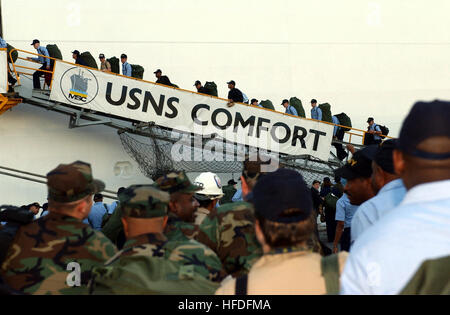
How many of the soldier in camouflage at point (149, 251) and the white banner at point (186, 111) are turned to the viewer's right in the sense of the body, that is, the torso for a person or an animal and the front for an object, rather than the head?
0

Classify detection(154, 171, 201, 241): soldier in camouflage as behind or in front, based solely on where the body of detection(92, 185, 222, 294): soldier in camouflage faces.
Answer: in front

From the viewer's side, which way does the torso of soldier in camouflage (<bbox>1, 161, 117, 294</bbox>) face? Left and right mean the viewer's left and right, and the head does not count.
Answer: facing away from the viewer and to the right of the viewer

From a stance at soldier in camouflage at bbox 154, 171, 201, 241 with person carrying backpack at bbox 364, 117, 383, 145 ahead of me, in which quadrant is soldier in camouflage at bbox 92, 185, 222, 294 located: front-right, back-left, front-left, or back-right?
back-right

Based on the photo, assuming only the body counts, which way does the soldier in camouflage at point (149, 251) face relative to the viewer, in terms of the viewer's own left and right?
facing away from the viewer

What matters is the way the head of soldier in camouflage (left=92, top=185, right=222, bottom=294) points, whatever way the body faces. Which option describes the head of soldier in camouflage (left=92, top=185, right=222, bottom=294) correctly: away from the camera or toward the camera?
away from the camera

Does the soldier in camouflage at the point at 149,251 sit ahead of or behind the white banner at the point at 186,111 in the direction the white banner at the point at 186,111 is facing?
ahead

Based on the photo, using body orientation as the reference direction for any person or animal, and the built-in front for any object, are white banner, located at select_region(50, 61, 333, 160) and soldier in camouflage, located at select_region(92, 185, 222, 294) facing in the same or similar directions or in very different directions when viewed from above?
very different directions

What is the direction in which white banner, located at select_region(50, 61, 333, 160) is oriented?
toward the camera
